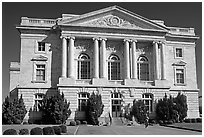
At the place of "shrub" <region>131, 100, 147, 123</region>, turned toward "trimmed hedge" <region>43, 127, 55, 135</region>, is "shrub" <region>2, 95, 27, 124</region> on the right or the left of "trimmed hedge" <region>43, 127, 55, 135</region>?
right

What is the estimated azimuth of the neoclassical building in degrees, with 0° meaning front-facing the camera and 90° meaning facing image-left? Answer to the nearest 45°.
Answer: approximately 0°

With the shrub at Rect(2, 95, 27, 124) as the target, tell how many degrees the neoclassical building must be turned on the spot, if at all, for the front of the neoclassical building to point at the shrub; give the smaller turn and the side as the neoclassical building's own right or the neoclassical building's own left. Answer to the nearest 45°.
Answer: approximately 90° to the neoclassical building's own right

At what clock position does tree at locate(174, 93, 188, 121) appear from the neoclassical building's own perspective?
The tree is roughly at 9 o'clock from the neoclassical building.

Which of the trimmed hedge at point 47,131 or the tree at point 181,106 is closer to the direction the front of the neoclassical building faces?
the trimmed hedge

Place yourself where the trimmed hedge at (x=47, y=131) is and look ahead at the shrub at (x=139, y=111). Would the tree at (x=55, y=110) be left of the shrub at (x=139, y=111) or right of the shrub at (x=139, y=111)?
left
